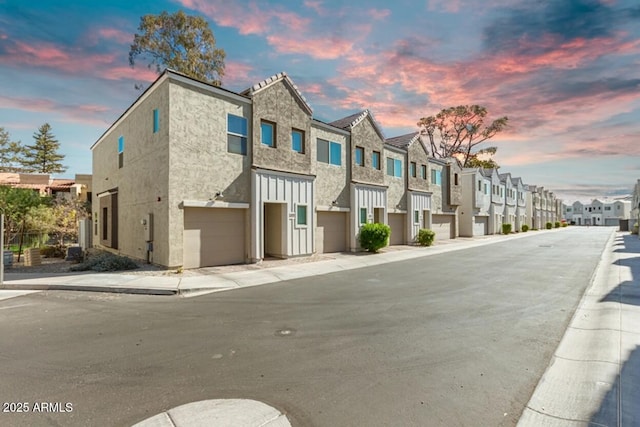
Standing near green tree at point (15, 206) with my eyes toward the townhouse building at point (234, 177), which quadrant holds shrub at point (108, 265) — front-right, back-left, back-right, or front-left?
front-right

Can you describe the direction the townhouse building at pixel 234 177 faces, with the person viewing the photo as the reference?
facing the viewer and to the right of the viewer

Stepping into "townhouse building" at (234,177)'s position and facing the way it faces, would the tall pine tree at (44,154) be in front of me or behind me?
behind

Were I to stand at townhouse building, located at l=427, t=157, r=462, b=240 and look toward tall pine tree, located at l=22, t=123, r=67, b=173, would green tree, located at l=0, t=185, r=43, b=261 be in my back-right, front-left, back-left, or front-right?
front-left

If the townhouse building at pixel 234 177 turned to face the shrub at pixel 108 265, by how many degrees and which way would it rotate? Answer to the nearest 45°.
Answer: approximately 90° to its right

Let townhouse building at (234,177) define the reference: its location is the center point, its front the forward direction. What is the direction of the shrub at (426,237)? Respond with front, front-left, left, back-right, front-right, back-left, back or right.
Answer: left

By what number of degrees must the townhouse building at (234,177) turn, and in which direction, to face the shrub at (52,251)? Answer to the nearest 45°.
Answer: approximately 135° to its right

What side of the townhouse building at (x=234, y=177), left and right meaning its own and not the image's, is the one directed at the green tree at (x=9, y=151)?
back
